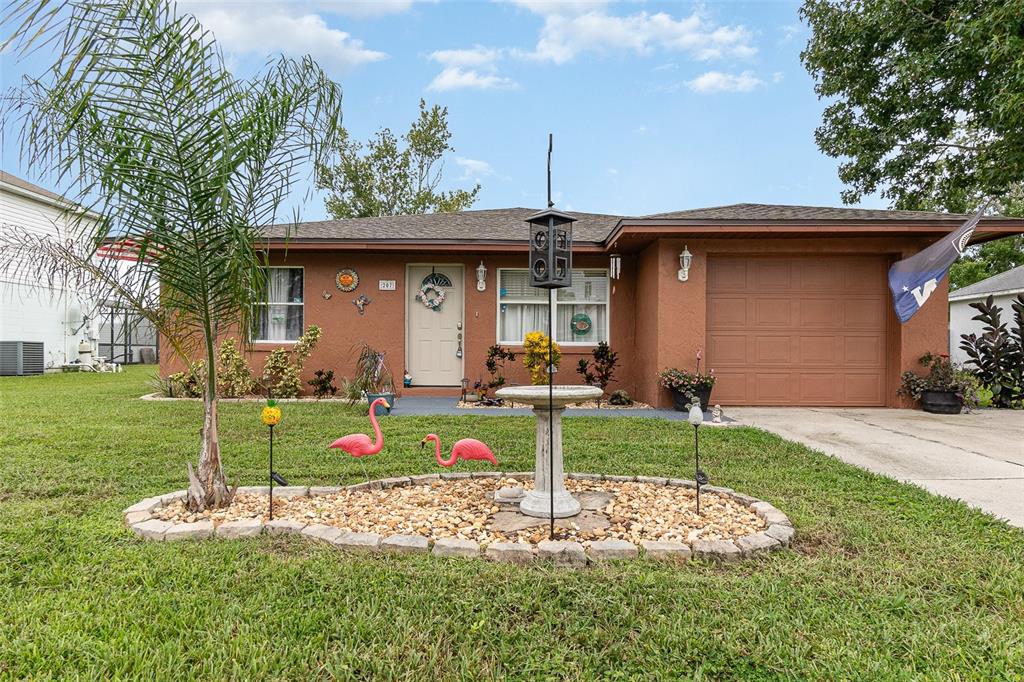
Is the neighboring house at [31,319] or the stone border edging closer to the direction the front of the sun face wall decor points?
the stone border edging

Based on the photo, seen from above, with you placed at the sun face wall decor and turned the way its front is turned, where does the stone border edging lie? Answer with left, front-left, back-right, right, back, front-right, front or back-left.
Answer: front

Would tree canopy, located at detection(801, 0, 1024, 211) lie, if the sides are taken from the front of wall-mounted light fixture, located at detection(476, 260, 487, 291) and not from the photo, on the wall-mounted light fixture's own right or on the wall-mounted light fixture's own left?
on the wall-mounted light fixture's own left

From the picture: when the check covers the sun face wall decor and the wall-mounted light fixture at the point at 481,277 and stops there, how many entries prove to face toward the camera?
2

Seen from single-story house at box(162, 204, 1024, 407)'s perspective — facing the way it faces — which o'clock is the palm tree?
The palm tree is roughly at 1 o'clock from the single-story house.

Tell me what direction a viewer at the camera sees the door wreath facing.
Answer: facing the viewer

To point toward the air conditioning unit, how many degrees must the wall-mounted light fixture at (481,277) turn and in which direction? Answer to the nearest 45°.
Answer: approximately 135° to its right

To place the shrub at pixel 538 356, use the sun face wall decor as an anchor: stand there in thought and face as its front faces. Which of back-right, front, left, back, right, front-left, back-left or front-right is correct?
front-left

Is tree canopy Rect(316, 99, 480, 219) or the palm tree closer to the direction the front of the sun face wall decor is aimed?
the palm tree

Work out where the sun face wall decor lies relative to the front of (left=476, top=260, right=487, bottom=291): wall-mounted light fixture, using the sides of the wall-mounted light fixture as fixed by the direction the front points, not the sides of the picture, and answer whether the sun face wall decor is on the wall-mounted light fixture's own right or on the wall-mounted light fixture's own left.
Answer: on the wall-mounted light fixture's own right

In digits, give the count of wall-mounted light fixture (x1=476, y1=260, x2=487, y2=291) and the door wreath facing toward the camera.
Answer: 2

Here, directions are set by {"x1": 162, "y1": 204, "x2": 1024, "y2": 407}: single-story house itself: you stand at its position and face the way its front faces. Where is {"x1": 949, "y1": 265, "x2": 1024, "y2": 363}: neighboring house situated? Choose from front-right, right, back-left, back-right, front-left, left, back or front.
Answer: back-left

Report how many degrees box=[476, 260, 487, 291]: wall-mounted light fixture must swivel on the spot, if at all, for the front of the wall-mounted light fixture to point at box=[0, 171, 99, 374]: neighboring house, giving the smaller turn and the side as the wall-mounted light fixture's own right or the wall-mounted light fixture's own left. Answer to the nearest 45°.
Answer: approximately 135° to the wall-mounted light fixture's own right

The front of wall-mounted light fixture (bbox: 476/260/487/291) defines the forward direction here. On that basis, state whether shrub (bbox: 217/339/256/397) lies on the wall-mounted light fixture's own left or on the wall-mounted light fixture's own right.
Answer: on the wall-mounted light fixture's own right

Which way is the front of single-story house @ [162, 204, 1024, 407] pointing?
toward the camera
